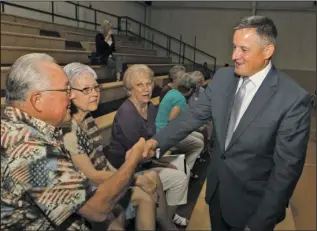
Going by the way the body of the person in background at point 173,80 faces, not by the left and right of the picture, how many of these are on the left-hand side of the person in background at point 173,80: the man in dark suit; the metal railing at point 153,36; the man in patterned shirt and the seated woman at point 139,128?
1

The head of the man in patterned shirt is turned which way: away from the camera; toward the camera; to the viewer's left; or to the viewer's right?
to the viewer's right

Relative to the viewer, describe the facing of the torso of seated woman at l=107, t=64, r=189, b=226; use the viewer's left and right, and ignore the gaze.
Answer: facing the viewer and to the right of the viewer

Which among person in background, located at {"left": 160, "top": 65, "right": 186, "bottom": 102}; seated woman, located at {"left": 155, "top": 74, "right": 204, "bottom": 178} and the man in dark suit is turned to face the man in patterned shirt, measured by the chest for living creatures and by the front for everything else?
the man in dark suit

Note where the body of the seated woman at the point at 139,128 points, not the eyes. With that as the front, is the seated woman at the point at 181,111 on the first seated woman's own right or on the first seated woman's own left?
on the first seated woman's own left

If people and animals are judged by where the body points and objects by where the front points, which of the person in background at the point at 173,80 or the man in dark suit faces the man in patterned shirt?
the man in dark suit

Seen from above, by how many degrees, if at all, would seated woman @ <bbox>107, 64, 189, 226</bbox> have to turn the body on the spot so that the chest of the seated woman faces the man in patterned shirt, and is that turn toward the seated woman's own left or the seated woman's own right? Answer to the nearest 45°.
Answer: approximately 45° to the seated woman's own right
